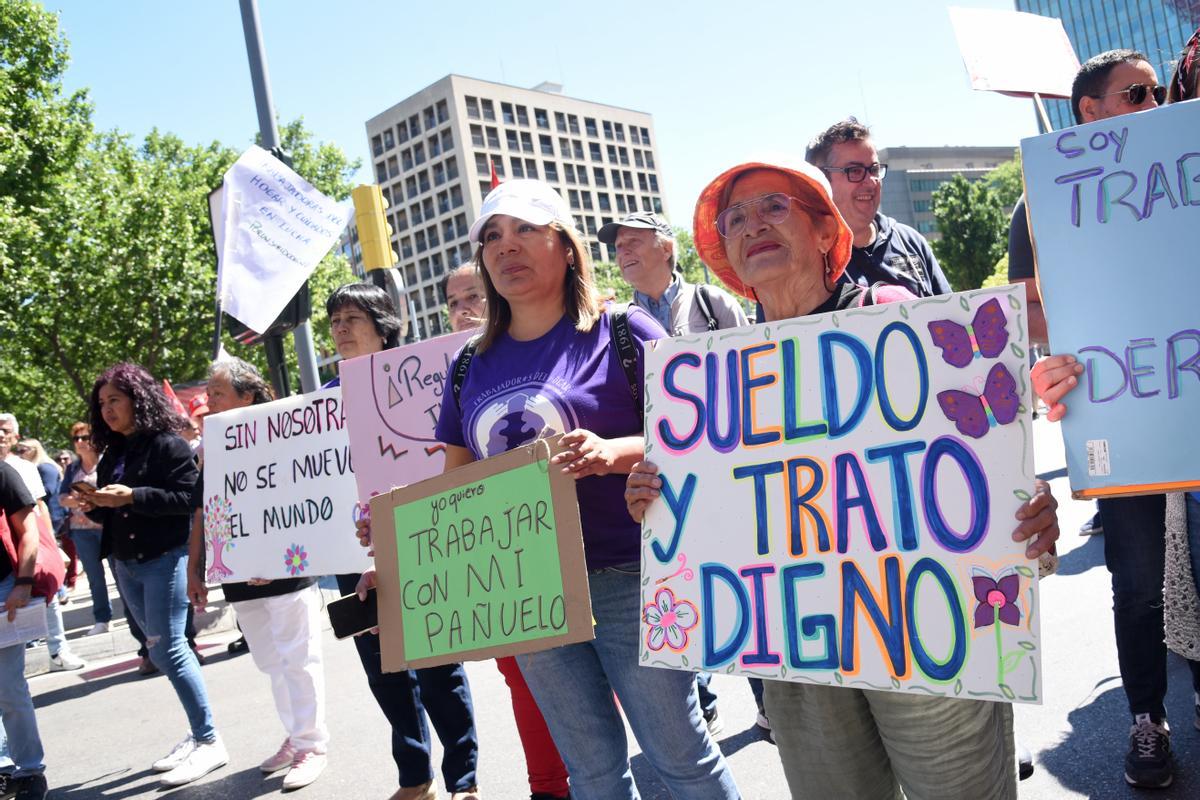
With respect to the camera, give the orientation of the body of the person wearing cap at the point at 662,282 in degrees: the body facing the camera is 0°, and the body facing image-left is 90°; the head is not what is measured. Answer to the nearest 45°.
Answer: approximately 45°

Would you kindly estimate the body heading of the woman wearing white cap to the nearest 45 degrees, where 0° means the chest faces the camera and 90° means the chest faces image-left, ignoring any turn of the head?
approximately 45°

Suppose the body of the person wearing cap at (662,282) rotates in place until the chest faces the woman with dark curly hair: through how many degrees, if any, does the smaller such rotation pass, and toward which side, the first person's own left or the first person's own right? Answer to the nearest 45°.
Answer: approximately 45° to the first person's own right

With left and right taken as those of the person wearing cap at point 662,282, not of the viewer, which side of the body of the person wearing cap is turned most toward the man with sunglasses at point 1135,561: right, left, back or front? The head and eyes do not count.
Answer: left

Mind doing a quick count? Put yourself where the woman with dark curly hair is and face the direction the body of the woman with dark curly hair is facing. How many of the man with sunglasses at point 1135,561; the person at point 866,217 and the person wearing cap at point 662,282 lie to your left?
3

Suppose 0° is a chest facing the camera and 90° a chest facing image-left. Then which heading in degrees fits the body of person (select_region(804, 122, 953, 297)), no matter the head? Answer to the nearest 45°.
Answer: approximately 315°

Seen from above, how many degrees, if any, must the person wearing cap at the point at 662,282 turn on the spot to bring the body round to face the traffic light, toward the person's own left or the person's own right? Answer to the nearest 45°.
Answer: approximately 90° to the person's own right

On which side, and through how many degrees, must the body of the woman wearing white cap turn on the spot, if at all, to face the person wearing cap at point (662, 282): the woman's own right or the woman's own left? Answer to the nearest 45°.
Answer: approximately 135° to the woman's own right

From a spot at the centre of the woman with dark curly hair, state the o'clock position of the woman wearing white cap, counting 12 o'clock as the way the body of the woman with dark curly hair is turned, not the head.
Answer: The woman wearing white cap is roughly at 10 o'clock from the woman with dark curly hair.
